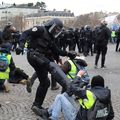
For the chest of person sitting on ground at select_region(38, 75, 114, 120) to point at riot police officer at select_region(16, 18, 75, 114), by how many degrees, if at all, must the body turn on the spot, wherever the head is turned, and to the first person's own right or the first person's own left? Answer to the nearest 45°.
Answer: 0° — they already face them

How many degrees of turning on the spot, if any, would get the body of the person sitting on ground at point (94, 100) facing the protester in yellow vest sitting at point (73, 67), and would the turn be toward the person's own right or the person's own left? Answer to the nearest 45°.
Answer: approximately 45° to the person's own right
